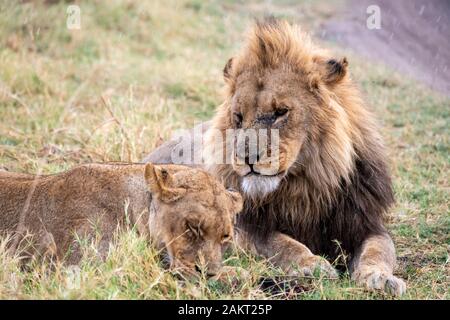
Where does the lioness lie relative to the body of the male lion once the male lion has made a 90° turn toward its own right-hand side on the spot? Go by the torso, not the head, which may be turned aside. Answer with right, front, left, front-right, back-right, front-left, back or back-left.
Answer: front
